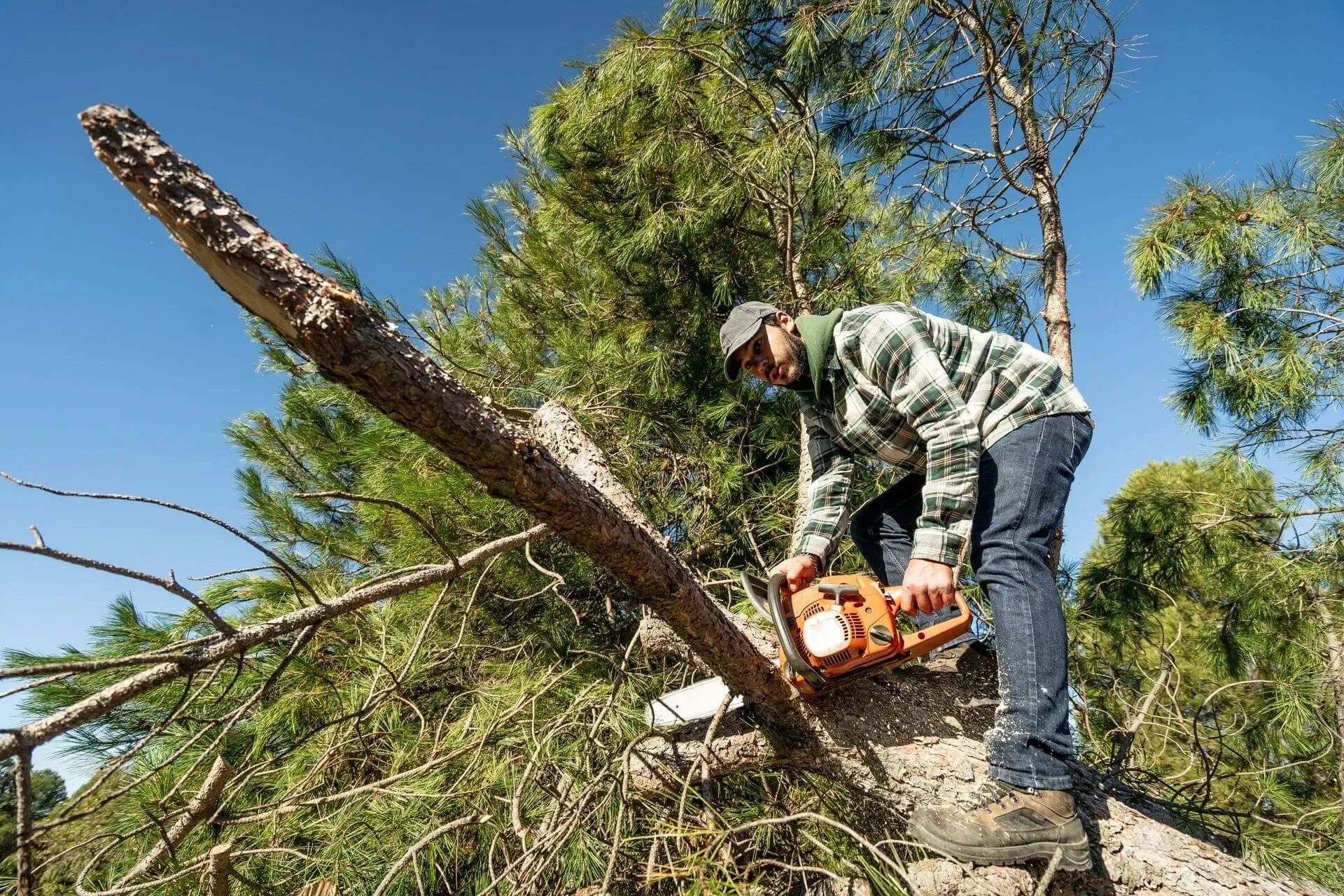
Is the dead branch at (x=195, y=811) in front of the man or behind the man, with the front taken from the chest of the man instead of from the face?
in front

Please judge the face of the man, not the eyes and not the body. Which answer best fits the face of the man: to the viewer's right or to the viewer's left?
to the viewer's left

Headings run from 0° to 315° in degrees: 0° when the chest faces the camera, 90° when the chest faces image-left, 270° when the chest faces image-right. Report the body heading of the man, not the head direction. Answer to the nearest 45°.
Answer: approximately 90°

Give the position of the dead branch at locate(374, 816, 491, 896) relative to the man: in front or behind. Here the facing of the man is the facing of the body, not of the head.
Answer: in front
